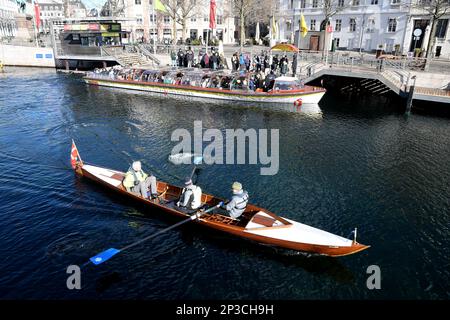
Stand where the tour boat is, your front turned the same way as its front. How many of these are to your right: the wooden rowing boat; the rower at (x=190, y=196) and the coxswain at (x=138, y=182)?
3

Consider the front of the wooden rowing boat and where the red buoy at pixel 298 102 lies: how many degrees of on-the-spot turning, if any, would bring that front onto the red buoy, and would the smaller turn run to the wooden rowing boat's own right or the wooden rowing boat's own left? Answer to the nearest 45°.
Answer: approximately 135° to the wooden rowing boat's own left

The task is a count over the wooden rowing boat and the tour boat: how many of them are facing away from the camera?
0

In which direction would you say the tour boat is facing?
to the viewer's right

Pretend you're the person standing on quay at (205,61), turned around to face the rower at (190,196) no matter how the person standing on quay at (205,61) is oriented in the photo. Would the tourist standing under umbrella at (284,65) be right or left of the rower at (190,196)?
left

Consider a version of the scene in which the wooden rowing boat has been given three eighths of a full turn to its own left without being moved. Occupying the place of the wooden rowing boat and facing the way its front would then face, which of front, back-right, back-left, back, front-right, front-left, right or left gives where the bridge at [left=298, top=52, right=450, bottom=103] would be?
front-right

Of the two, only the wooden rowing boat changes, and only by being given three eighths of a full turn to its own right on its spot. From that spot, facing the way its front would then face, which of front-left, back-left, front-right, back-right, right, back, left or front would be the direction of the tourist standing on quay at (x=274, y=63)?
right

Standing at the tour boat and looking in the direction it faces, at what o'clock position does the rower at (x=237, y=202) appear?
The rower is roughly at 3 o'clock from the tour boat.

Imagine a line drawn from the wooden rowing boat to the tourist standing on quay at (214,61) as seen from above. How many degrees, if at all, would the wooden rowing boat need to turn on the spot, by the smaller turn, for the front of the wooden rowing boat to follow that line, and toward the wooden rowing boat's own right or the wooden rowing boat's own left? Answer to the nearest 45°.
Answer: approximately 135° to the wooden rowing boat's own left
